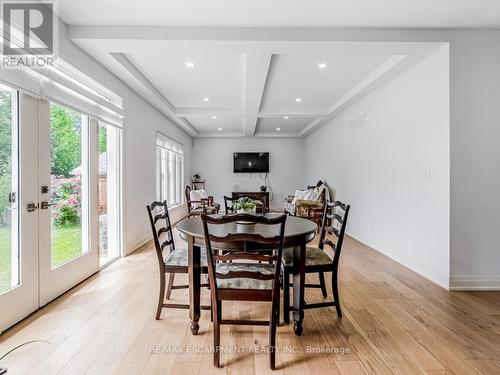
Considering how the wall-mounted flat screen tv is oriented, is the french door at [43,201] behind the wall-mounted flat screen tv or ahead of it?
ahead

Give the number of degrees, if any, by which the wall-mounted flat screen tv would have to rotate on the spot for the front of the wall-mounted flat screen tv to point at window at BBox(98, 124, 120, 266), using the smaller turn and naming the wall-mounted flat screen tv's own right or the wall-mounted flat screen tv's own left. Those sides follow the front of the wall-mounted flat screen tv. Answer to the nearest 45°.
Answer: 0° — it already faces it

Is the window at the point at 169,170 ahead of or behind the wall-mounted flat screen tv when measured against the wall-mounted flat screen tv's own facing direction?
ahead

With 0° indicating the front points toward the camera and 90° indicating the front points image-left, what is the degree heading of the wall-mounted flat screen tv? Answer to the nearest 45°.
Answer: approximately 0°

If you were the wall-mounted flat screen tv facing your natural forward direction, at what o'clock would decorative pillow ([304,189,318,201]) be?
The decorative pillow is roughly at 11 o'clock from the wall-mounted flat screen tv.

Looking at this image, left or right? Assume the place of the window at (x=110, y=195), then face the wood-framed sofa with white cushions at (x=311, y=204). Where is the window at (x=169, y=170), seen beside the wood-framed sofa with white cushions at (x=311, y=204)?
left

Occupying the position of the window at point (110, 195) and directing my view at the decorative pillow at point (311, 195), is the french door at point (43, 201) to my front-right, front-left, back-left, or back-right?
back-right

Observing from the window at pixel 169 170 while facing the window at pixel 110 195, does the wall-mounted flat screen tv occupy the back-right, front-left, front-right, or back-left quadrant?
back-left

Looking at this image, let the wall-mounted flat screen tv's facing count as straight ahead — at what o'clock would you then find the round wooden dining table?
The round wooden dining table is roughly at 12 o'clock from the wall-mounted flat screen tv.
